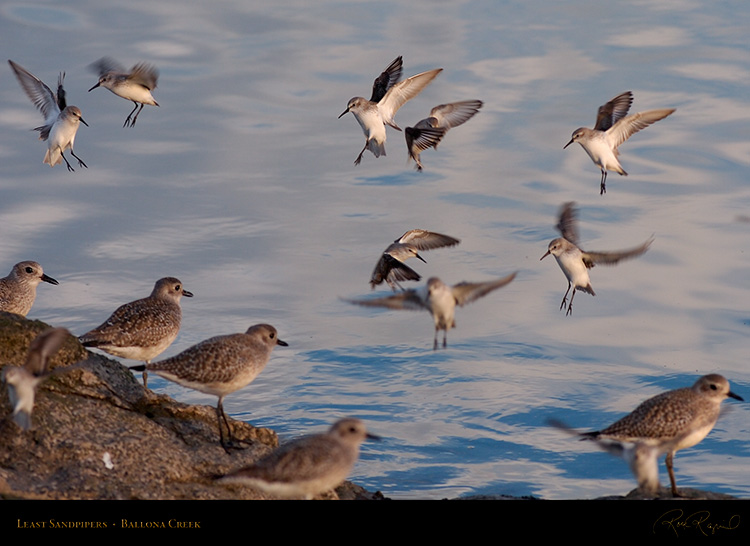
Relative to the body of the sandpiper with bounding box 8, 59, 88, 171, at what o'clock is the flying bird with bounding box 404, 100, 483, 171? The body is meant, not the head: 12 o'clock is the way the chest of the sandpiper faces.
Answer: The flying bird is roughly at 11 o'clock from the sandpiper.

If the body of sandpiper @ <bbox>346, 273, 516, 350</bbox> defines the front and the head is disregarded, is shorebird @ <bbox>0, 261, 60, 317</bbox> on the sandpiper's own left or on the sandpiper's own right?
on the sandpiper's own right

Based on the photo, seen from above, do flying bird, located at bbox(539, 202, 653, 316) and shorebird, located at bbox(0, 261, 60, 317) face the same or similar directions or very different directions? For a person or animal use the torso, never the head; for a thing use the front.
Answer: very different directions

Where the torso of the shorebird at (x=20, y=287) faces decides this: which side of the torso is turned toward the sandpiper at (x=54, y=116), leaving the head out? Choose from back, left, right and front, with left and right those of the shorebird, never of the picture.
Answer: left

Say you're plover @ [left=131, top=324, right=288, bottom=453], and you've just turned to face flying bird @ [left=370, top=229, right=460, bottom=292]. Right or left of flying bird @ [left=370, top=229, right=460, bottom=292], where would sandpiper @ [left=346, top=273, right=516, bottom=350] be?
right

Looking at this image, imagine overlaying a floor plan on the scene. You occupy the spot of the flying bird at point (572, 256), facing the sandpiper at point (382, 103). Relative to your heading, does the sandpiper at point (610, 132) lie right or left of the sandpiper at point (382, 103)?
right

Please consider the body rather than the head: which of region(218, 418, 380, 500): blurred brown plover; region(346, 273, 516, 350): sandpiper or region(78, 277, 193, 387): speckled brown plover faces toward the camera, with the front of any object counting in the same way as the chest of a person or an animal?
region(346, 273, 516, 350): sandpiper

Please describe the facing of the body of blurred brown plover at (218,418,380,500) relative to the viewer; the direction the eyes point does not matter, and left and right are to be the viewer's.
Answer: facing to the right of the viewer

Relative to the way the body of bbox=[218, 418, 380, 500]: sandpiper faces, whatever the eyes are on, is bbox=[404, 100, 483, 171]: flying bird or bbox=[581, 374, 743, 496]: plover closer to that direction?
the plover

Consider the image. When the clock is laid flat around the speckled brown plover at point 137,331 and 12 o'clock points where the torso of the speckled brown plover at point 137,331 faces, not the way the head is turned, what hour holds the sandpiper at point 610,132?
the sandpiper at point 610,132 is roughly at 11 o'clock from the speckled brown plover at point 137,331.

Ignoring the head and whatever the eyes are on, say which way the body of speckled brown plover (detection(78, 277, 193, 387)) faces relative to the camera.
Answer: to the viewer's right

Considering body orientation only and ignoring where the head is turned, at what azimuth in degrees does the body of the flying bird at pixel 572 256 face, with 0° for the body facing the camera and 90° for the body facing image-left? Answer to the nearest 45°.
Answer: approximately 45°
